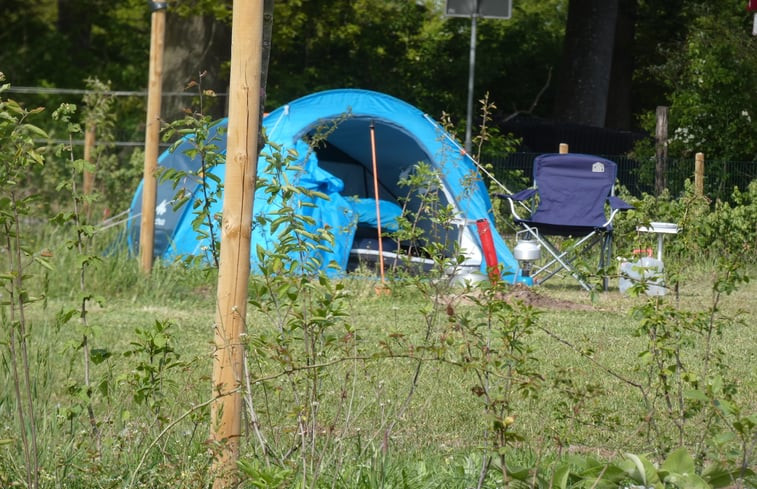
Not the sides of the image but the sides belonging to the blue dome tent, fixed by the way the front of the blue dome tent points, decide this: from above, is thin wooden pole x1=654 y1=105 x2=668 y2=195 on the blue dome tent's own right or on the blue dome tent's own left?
on the blue dome tent's own left

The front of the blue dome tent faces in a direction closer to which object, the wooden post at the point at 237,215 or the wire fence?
the wooden post

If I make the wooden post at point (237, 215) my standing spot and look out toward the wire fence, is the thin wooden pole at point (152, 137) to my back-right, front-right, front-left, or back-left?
front-left

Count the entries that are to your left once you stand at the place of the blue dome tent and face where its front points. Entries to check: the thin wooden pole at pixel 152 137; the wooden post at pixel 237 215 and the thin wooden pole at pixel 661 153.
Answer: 1

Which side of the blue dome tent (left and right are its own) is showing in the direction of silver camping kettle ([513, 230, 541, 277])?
front

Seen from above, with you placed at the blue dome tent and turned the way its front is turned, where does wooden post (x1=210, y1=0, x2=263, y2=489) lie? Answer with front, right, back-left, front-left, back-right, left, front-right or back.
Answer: front-right

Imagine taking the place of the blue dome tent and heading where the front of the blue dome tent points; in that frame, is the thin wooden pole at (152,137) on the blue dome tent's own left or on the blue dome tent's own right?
on the blue dome tent's own right

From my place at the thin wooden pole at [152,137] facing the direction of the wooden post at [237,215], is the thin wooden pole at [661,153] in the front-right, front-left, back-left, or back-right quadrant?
back-left

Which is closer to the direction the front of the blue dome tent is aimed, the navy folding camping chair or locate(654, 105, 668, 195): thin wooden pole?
the navy folding camping chair

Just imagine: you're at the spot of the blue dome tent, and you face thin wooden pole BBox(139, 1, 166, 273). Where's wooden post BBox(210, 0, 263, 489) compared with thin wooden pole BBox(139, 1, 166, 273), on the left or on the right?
left

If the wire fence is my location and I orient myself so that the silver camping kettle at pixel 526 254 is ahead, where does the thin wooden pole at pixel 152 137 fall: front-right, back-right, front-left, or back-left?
front-right

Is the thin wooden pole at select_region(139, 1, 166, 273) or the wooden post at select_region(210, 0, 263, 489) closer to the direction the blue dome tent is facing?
the wooden post
